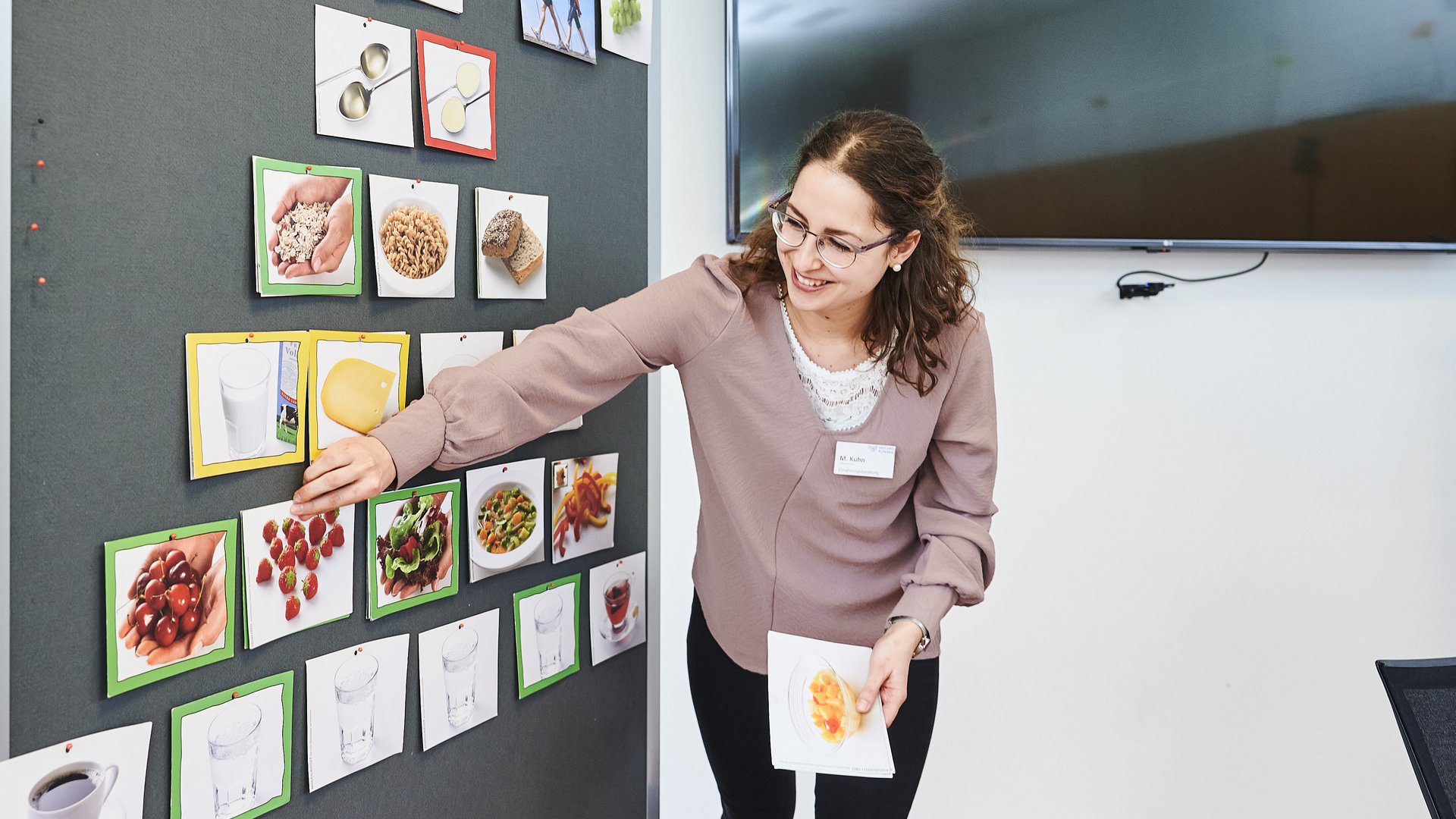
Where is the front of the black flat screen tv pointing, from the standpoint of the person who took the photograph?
facing the viewer

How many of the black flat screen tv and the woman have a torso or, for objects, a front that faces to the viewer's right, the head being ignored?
0

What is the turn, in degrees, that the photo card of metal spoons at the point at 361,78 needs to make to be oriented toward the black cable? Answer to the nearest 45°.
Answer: approximately 45° to its left

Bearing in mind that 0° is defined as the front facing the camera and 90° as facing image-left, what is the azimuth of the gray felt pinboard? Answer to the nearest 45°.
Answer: approximately 315°

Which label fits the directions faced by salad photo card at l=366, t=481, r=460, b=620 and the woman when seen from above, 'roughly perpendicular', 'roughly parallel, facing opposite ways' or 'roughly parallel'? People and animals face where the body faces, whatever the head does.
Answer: roughly perpendicular

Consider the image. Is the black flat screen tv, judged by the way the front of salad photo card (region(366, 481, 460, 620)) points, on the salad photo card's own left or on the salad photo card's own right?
on the salad photo card's own left

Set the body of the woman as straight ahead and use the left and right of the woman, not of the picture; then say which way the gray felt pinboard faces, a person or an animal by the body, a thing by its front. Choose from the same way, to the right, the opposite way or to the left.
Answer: to the left

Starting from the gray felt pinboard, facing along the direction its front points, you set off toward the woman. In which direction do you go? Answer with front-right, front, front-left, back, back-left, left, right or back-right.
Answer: front-left

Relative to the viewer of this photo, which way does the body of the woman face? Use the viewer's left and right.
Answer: facing the viewer and to the left of the viewer

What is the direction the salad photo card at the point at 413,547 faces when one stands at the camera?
facing the viewer and to the right of the viewer

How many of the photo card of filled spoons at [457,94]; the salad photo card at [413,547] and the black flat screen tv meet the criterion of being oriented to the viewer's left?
0

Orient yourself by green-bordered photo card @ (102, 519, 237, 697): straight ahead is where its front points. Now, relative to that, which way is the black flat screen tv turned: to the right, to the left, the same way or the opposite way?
to the right

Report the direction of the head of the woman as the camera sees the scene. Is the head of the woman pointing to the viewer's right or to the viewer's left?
to the viewer's left
